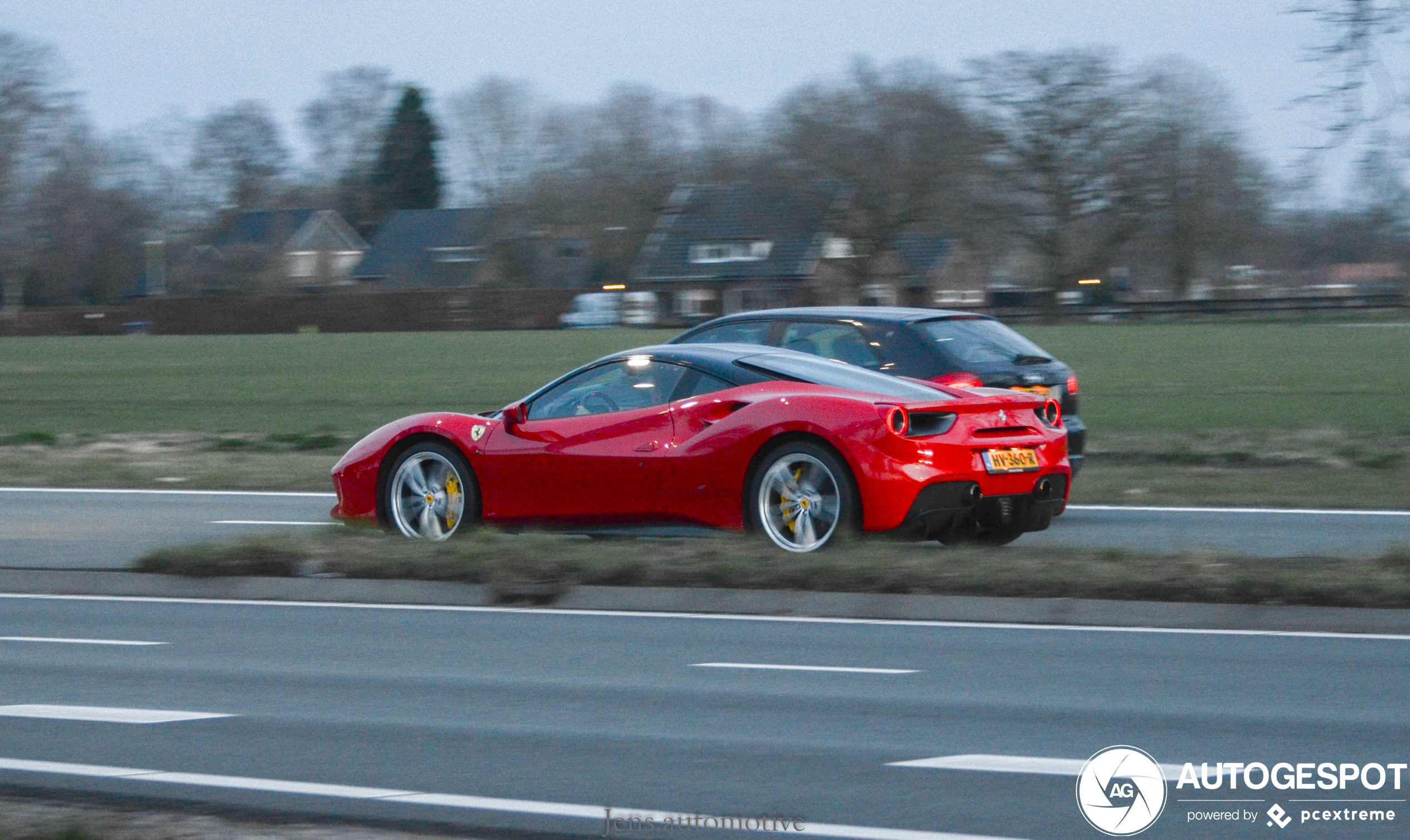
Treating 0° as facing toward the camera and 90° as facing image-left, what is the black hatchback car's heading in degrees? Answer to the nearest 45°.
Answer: approximately 135°

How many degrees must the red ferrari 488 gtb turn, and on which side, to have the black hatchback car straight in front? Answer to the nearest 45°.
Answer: approximately 90° to its right

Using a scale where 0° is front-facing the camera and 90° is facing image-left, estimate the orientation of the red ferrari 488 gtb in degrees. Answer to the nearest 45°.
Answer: approximately 135°

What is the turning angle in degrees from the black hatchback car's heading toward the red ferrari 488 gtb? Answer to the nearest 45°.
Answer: approximately 90° to its left
